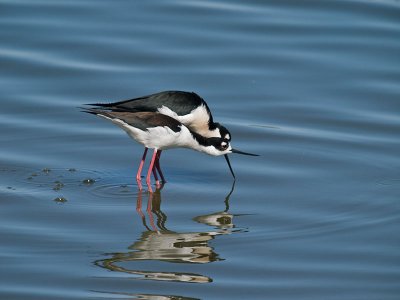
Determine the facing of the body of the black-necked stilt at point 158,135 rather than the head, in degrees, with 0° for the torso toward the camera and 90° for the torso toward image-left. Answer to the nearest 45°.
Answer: approximately 270°

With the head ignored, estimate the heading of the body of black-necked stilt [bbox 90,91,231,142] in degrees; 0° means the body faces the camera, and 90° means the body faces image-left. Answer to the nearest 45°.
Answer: approximately 270°
